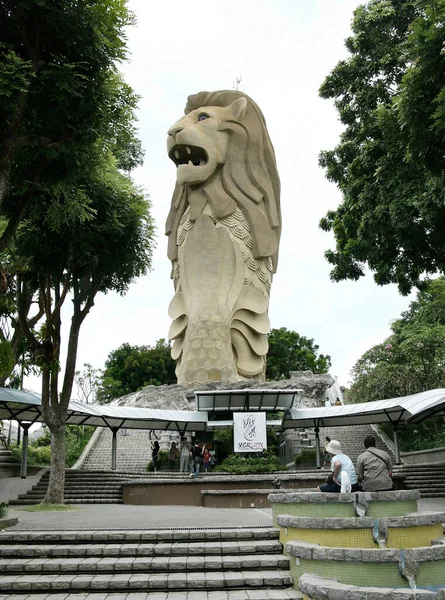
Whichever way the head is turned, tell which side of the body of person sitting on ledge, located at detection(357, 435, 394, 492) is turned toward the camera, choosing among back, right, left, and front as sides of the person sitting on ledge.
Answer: back

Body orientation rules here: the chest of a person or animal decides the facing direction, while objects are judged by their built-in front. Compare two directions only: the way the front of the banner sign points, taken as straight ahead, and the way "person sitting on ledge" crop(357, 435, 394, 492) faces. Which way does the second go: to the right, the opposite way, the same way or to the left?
the opposite way

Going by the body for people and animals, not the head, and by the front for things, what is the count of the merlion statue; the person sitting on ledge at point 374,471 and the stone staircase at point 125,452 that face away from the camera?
1

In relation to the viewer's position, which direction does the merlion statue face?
facing the viewer and to the left of the viewer

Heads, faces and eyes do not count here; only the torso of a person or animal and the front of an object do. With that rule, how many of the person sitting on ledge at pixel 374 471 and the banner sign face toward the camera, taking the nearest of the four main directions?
1

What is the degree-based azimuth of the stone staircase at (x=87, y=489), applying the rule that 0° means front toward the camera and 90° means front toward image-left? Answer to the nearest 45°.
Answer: approximately 0°

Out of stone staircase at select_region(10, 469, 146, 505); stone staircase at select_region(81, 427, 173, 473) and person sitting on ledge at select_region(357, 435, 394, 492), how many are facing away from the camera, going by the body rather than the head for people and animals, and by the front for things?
1

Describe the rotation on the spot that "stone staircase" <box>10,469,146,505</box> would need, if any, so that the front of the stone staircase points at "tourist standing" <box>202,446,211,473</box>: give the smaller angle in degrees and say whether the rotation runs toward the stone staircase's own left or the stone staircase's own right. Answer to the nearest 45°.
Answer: approximately 135° to the stone staircase's own left

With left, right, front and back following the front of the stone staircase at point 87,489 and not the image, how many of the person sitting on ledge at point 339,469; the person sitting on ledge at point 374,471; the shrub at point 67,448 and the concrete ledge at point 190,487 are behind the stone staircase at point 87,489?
1

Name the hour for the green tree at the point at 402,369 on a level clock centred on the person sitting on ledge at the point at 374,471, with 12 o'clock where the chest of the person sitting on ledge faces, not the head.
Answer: The green tree is roughly at 12 o'clock from the person sitting on ledge.
